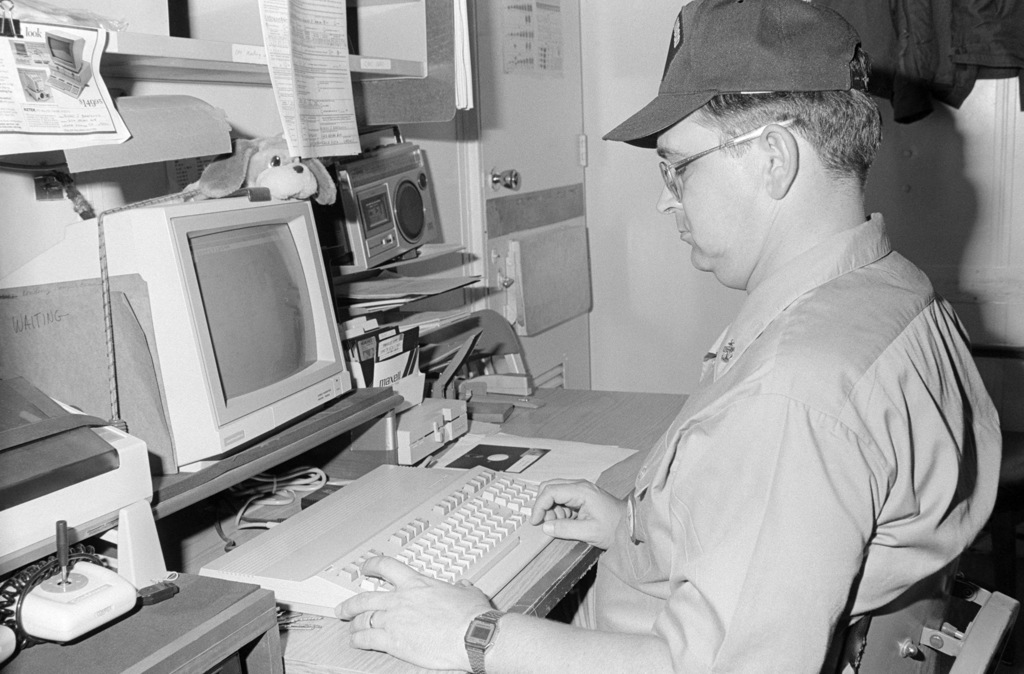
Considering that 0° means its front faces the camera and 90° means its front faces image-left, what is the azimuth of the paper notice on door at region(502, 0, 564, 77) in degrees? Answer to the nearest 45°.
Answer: approximately 0°

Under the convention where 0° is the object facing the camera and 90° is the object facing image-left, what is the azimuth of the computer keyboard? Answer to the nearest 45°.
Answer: approximately 315°

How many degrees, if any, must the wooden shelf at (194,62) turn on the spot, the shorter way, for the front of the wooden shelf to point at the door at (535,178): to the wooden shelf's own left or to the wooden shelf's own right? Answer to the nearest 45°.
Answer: approximately 90° to the wooden shelf's own left

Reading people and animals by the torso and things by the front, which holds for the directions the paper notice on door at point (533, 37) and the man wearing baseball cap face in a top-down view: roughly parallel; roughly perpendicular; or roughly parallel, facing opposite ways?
roughly perpendicular

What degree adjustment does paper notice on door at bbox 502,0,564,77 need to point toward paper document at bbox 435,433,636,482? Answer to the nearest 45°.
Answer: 0° — it already faces it

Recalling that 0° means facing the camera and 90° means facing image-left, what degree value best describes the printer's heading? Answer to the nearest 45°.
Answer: approximately 315°

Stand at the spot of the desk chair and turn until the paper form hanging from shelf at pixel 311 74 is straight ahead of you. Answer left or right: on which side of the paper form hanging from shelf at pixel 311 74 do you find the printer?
left

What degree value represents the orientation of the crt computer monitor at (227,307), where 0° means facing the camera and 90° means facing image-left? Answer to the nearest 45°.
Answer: approximately 315°

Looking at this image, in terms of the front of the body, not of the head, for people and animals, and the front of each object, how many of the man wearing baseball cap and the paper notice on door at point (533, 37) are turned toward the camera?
1
